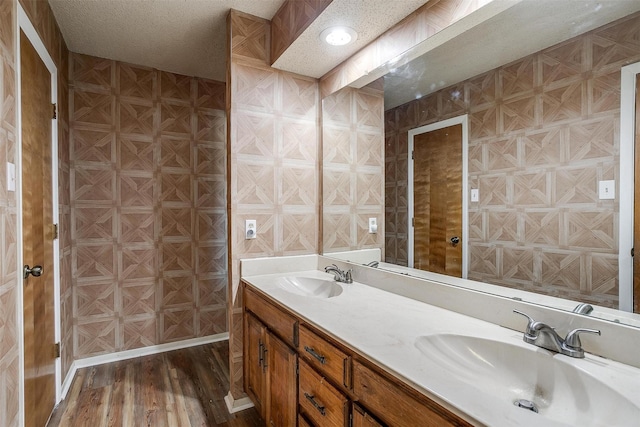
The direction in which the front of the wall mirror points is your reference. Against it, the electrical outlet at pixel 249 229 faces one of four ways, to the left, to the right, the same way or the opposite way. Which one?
to the left

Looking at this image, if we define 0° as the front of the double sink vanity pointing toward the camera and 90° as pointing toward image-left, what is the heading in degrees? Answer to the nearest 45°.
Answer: approximately 45°

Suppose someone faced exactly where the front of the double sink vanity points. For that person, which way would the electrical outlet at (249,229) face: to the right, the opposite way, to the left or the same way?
to the left

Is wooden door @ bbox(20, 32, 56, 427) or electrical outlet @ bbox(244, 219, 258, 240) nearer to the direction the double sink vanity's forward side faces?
the wooden door

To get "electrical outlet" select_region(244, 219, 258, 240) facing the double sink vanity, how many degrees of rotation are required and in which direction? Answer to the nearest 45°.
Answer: approximately 45° to its left

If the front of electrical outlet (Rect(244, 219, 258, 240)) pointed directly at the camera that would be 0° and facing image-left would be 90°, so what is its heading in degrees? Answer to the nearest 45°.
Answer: approximately 0°
